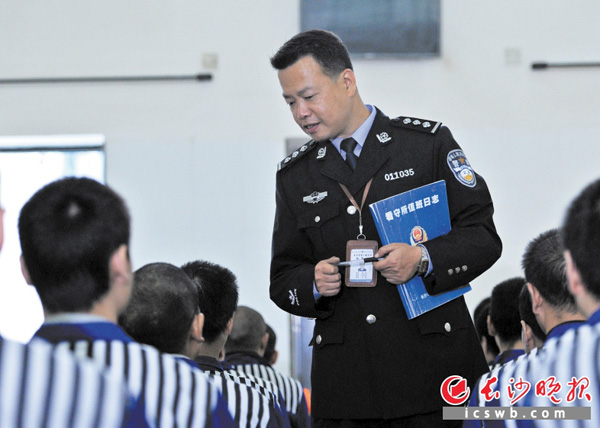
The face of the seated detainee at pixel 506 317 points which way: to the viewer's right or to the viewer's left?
to the viewer's left

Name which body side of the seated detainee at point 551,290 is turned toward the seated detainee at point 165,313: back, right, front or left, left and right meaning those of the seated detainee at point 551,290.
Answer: left

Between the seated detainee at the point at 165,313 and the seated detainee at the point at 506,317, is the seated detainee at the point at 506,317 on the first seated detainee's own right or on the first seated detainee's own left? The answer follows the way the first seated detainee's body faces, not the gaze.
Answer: on the first seated detainee's own right

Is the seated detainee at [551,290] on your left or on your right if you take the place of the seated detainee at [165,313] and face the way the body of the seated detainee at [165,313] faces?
on your right

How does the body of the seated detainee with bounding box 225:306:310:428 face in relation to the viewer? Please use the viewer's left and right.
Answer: facing away from the viewer

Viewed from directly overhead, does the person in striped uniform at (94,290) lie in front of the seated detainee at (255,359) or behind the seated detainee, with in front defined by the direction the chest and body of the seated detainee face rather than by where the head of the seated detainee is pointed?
behind

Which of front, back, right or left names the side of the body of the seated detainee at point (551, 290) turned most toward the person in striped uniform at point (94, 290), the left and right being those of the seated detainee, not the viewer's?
left

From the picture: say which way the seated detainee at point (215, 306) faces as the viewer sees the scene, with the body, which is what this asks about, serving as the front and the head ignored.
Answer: away from the camera

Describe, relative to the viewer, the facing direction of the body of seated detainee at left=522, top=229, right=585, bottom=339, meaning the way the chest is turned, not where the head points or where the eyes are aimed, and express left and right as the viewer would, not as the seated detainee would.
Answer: facing away from the viewer and to the left of the viewer

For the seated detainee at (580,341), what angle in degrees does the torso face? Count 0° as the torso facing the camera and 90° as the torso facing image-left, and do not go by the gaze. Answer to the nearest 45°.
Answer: approximately 180°

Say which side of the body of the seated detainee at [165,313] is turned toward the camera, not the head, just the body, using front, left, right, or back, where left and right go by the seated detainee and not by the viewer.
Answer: back
